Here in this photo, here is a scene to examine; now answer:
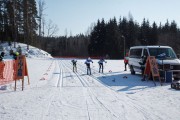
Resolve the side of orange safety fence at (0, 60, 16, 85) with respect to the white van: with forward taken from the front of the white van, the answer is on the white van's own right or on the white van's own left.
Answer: on the white van's own right
